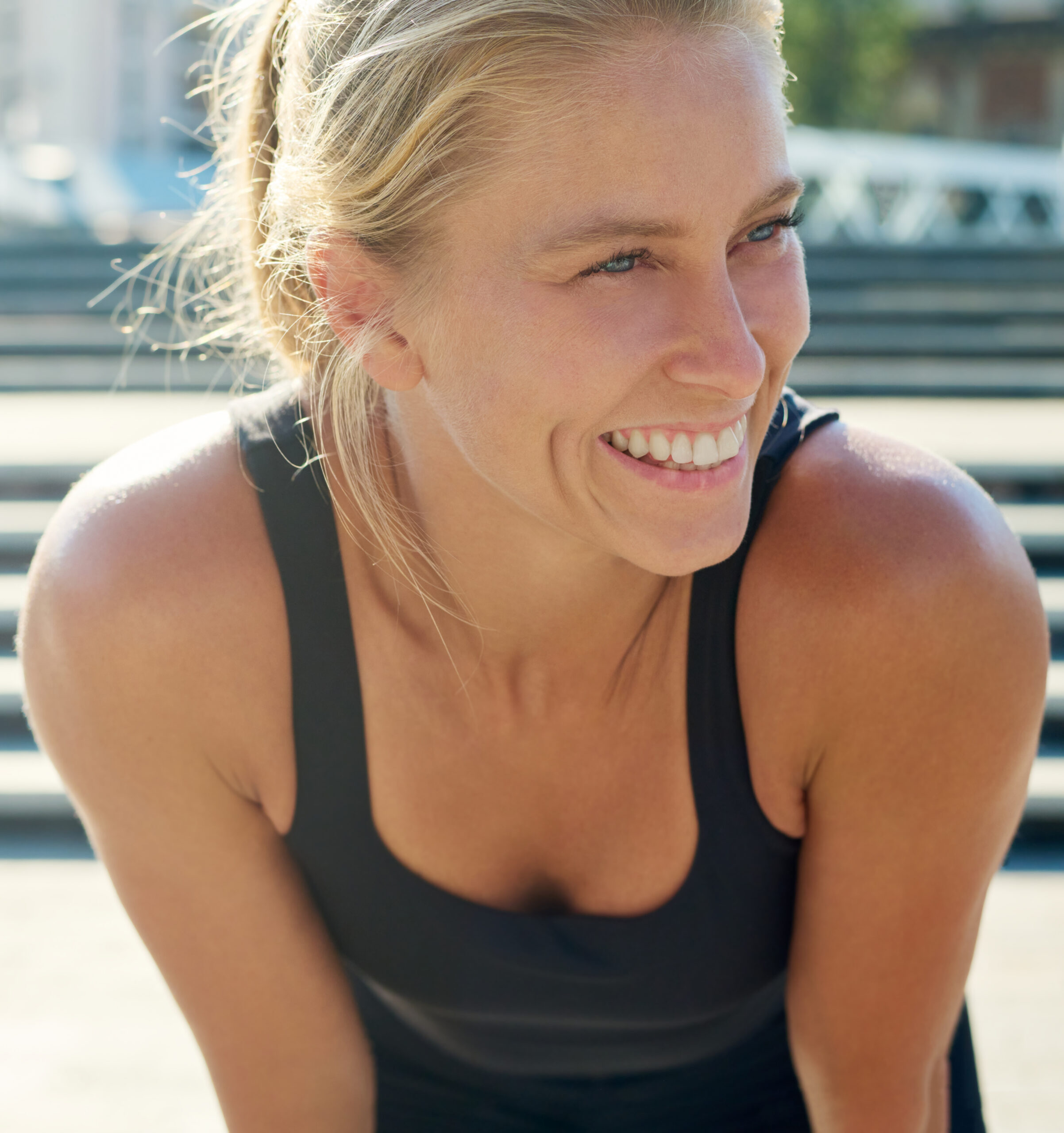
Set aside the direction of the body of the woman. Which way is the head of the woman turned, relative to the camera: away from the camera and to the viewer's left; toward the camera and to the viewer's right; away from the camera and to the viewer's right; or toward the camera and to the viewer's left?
toward the camera and to the viewer's right

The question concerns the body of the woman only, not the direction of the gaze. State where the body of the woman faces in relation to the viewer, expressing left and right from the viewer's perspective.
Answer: facing the viewer
